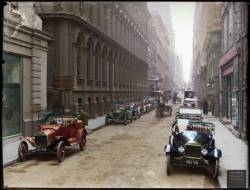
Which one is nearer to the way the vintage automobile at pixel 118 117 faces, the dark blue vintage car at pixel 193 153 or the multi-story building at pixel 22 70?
the multi-story building

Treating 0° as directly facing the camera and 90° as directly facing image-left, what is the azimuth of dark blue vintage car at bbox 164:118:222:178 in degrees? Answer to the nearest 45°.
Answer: approximately 0°

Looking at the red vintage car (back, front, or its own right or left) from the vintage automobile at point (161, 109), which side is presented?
back

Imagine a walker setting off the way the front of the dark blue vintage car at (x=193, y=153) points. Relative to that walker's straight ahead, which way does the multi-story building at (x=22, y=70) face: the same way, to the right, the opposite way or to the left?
to the left

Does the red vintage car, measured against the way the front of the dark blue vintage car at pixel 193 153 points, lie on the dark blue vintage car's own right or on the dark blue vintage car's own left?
on the dark blue vintage car's own right

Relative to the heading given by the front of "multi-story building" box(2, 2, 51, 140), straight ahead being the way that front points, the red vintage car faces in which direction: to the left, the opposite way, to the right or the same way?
to the right

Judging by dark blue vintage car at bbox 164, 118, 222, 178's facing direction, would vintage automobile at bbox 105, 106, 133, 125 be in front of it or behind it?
behind
